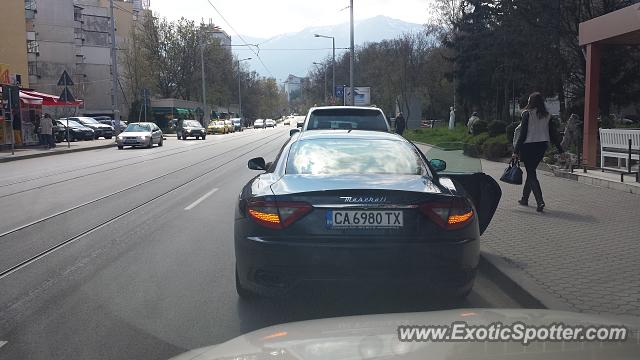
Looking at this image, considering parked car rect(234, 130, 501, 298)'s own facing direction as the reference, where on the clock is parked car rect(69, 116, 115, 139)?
parked car rect(69, 116, 115, 139) is roughly at 11 o'clock from parked car rect(234, 130, 501, 298).

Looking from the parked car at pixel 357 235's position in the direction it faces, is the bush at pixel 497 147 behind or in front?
in front

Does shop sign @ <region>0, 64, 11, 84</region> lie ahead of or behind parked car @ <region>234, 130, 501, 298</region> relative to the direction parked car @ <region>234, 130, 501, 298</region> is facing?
ahead

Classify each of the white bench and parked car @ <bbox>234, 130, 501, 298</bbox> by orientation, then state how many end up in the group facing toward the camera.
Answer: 1

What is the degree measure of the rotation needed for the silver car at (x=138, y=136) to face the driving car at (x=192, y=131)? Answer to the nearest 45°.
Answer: approximately 135° to its right

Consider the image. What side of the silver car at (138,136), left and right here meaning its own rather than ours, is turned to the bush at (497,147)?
left

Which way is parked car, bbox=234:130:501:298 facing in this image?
away from the camera

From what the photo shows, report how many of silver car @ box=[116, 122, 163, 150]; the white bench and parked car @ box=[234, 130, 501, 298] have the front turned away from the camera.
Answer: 1

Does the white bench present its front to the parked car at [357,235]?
yes

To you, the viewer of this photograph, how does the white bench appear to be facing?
facing the viewer

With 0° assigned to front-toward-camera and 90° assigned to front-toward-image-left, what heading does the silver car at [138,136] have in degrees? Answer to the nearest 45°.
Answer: approximately 45°
